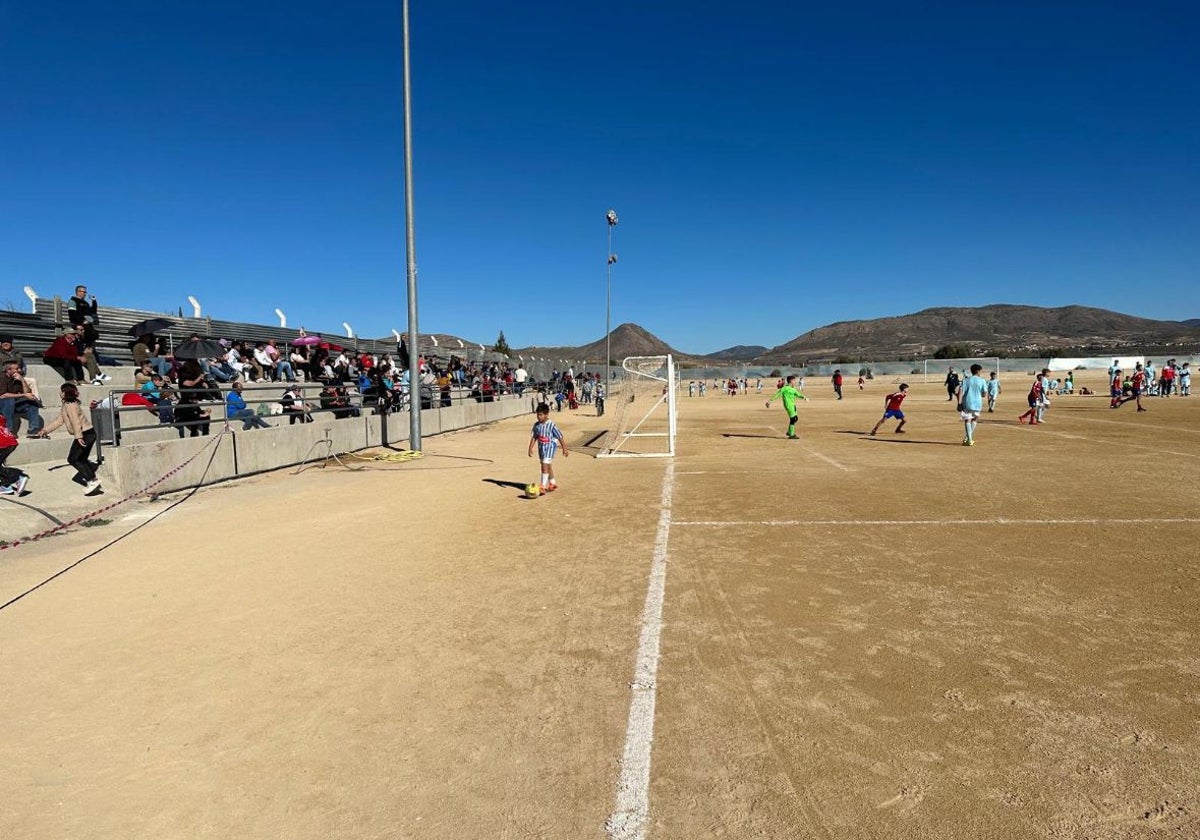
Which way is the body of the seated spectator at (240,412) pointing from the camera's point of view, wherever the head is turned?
to the viewer's right

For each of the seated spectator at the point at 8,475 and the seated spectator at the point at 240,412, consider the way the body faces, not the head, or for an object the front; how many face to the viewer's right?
2

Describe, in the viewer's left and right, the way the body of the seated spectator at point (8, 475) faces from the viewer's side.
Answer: facing to the right of the viewer

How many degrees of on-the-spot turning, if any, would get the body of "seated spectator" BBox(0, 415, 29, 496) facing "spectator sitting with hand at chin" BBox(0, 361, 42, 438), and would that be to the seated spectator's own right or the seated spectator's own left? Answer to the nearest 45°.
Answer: approximately 90° to the seated spectator's own left

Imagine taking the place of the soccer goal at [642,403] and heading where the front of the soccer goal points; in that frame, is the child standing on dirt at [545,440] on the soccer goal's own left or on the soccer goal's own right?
on the soccer goal's own right

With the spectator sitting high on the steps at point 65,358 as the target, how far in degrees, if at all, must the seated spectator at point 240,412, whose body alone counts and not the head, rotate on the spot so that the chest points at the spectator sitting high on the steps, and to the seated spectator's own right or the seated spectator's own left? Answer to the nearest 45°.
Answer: approximately 180°

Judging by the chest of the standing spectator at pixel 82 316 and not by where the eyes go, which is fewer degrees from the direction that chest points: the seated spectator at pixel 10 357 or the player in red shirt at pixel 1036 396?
the player in red shirt

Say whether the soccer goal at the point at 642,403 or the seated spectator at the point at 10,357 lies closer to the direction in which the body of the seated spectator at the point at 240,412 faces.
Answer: the soccer goal

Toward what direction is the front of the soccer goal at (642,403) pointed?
to the viewer's right
